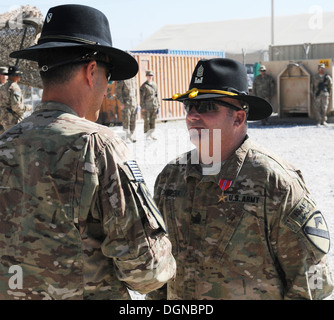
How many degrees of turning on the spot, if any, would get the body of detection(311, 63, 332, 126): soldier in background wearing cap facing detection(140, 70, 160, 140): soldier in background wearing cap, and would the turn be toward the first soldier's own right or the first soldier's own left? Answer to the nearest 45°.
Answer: approximately 45° to the first soldier's own right

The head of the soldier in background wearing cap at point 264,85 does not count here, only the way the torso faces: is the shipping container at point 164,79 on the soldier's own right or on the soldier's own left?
on the soldier's own right

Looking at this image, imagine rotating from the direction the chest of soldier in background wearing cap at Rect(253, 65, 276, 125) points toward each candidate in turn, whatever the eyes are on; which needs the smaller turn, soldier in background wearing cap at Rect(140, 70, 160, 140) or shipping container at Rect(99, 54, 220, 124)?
the soldier in background wearing cap

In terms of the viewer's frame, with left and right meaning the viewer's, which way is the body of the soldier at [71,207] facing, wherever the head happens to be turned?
facing away from the viewer and to the right of the viewer

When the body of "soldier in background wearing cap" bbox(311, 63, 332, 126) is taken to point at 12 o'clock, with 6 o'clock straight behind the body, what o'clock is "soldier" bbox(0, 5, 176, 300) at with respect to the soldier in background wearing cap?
The soldier is roughly at 12 o'clock from the soldier in background wearing cap.

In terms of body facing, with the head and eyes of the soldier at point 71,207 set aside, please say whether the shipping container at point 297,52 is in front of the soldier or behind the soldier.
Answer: in front

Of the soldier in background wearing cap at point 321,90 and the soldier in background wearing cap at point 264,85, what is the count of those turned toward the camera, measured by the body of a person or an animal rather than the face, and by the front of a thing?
2

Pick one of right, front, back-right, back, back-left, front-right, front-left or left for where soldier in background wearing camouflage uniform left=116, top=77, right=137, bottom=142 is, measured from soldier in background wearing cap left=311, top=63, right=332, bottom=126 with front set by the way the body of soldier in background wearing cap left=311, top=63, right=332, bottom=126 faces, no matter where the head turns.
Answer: front-right

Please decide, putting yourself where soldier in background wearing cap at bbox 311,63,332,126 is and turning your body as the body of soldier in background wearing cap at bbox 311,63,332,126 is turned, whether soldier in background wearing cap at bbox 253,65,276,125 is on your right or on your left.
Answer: on your right

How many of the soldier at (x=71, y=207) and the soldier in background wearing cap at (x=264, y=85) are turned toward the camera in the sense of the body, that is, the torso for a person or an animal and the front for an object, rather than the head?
1

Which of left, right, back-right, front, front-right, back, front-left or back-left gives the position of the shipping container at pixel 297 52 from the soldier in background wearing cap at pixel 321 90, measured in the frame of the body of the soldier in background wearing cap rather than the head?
back

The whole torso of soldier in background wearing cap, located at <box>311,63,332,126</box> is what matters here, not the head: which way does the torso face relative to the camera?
toward the camera
